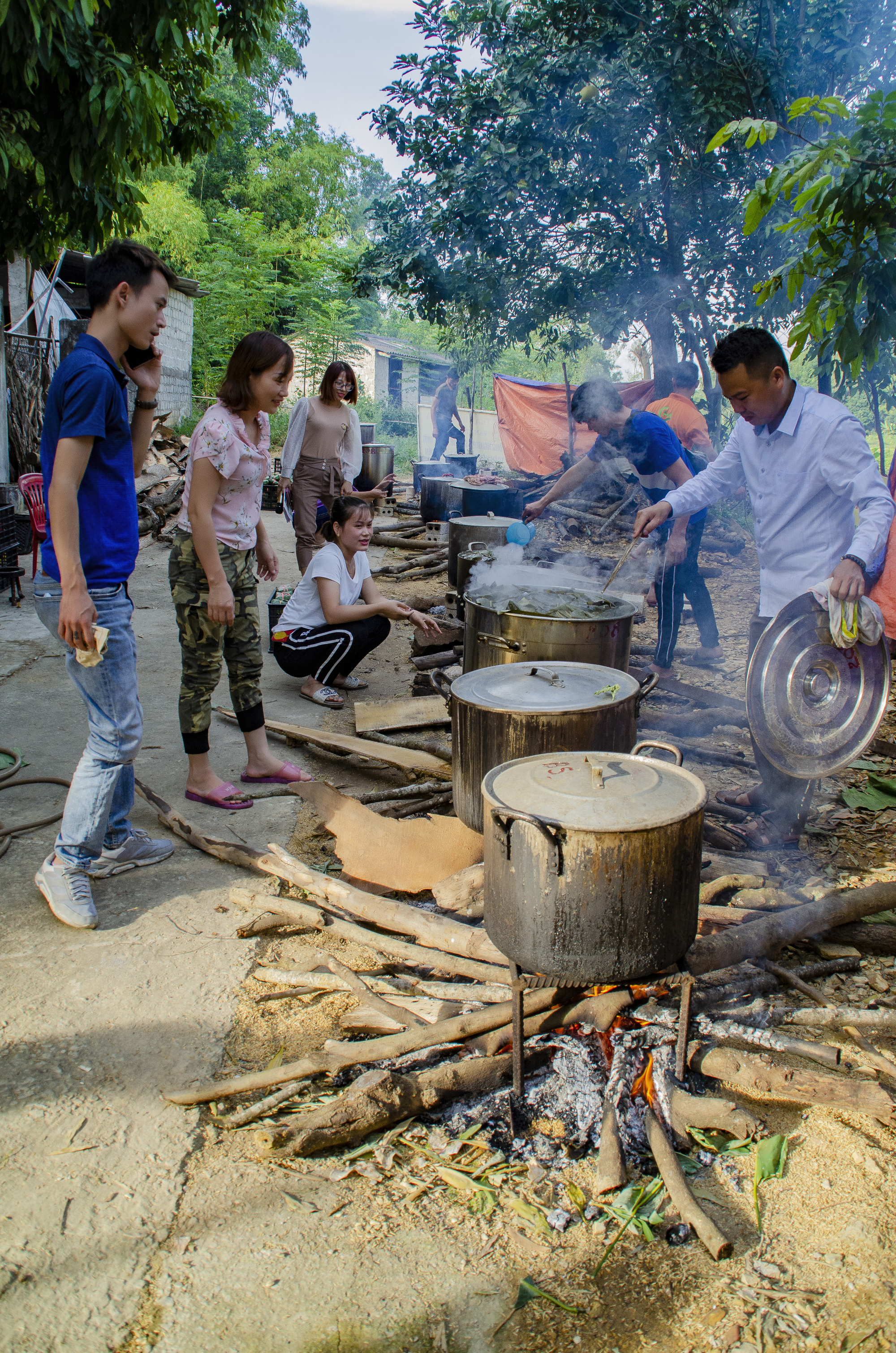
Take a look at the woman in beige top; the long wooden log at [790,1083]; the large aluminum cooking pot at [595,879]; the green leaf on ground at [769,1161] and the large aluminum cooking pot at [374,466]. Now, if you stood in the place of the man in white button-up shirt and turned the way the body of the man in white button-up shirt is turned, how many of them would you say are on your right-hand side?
2

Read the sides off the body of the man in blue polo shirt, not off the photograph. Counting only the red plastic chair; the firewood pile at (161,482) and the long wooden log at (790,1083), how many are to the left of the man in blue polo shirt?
2

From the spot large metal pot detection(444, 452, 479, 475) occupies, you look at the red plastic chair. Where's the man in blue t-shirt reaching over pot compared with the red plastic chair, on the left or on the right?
left

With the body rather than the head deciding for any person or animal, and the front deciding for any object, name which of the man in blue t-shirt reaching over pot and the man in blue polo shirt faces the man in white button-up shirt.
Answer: the man in blue polo shirt

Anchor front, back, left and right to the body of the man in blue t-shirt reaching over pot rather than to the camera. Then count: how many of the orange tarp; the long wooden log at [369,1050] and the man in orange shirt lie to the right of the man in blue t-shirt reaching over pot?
2

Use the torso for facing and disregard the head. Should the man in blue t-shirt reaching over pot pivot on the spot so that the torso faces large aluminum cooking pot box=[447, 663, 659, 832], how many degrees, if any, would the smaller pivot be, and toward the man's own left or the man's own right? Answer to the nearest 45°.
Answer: approximately 90° to the man's own left

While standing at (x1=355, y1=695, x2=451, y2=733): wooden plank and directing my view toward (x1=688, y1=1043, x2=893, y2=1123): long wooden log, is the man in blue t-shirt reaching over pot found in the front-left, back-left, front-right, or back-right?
back-left

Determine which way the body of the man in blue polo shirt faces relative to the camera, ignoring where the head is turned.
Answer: to the viewer's right

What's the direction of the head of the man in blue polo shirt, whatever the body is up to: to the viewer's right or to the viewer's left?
to the viewer's right

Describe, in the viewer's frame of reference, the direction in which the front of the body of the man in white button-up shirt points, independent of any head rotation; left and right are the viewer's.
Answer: facing the viewer and to the left of the viewer

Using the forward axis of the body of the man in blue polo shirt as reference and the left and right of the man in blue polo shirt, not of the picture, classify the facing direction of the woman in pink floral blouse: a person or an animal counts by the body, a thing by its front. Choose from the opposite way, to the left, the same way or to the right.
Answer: the same way

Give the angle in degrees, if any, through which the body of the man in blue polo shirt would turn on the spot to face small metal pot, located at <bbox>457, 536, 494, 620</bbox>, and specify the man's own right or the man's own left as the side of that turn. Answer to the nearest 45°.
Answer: approximately 45° to the man's own left

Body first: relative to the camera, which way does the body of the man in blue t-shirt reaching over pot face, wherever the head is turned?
to the viewer's left

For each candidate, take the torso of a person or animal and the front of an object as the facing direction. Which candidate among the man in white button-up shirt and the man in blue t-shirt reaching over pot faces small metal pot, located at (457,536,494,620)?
the man in blue t-shirt reaching over pot

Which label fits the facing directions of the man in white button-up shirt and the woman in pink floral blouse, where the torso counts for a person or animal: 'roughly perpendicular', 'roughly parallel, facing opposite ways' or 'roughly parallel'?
roughly parallel, facing opposite ways

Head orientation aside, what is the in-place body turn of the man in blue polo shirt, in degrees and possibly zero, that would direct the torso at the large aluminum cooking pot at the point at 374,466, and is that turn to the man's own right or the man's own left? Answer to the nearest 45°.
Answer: approximately 90° to the man's own left

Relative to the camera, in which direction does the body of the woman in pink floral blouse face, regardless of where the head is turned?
to the viewer's right

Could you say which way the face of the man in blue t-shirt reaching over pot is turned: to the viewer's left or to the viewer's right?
to the viewer's left

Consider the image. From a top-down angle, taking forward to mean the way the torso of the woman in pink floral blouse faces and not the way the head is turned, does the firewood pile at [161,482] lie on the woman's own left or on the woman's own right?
on the woman's own left

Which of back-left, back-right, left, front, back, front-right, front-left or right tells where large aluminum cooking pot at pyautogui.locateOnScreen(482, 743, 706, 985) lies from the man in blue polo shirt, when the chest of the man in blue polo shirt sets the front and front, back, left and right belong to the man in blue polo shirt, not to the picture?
front-right
